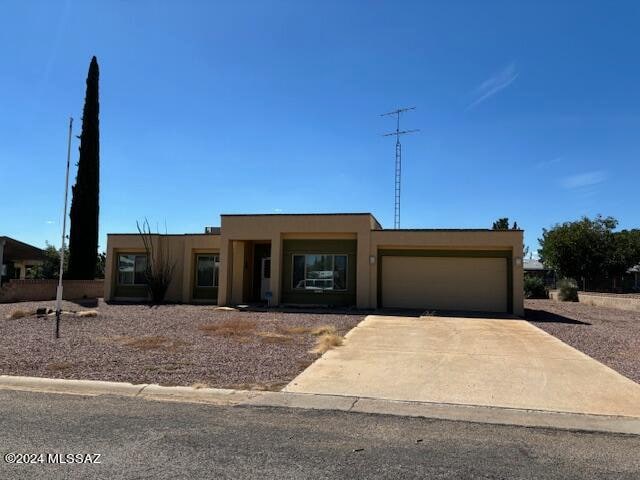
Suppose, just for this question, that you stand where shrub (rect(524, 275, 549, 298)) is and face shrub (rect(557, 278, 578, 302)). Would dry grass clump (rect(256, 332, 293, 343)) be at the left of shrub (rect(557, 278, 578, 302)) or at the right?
right

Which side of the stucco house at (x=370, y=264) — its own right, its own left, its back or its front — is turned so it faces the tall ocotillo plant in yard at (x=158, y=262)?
right

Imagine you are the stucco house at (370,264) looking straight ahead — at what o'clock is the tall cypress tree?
The tall cypress tree is roughly at 4 o'clock from the stucco house.

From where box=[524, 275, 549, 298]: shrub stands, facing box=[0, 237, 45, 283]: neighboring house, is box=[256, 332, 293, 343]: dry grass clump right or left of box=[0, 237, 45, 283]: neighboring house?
left

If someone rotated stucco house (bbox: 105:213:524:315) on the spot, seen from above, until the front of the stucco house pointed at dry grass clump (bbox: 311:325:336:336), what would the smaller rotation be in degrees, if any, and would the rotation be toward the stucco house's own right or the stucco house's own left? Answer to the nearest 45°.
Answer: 0° — it already faces it

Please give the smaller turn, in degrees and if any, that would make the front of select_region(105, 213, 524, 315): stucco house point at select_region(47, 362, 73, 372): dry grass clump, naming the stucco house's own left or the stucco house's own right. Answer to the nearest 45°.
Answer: approximately 45° to the stucco house's own right

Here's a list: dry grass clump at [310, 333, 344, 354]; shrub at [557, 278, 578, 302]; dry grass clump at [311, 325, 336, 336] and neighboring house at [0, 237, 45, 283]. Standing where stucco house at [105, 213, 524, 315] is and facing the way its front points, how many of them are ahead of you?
2

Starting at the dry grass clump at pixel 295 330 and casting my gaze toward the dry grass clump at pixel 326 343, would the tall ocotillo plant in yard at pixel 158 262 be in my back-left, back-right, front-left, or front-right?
back-right

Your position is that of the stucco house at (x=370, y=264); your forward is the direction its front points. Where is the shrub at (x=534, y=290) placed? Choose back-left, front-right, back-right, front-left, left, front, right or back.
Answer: back-left

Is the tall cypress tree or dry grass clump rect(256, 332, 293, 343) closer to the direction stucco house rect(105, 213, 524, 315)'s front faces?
the dry grass clump

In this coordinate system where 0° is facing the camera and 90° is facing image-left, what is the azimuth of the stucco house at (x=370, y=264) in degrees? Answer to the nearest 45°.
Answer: approximately 0°

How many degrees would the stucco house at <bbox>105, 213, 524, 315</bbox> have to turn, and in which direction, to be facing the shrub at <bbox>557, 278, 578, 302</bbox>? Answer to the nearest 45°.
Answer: approximately 135° to its left
